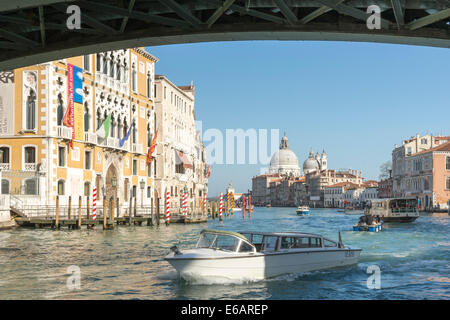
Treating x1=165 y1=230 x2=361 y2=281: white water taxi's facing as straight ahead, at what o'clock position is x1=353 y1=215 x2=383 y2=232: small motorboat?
The small motorboat is roughly at 5 o'clock from the white water taxi.

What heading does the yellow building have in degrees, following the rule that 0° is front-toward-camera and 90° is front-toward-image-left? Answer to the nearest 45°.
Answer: approximately 315°

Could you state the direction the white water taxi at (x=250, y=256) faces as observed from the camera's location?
facing the viewer and to the left of the viewer

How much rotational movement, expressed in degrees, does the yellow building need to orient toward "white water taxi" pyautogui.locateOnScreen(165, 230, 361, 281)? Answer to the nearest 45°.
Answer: approximately 45° to its right

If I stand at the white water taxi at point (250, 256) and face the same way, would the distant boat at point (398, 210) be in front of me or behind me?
behind
